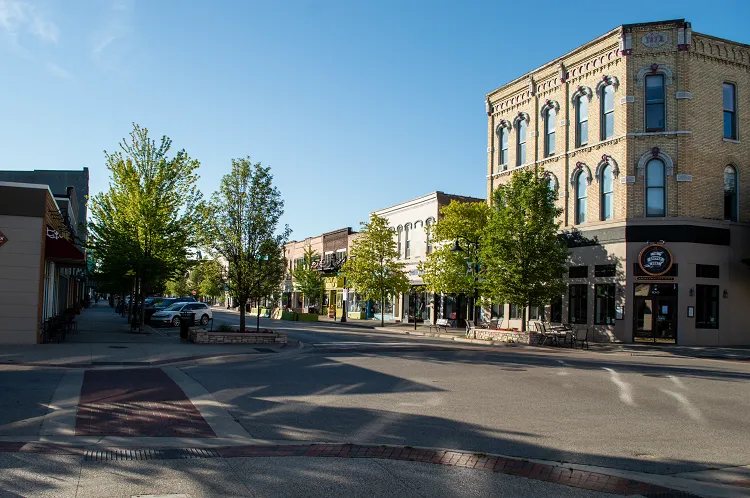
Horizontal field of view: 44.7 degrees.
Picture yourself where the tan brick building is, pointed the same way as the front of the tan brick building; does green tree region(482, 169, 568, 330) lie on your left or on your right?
on your right

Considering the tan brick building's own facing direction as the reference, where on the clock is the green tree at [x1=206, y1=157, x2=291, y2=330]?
The green tree is roughly at 2 o'clock from the tan brick building.

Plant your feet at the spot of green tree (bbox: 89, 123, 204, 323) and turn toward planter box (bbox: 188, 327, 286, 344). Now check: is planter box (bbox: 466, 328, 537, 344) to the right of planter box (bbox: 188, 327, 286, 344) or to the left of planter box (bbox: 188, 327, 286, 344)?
left

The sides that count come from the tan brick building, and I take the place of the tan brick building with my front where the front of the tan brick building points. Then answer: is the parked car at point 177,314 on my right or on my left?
on my right

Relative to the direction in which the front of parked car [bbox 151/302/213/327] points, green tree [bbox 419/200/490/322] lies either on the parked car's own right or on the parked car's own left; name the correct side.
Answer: on the parked car's own left

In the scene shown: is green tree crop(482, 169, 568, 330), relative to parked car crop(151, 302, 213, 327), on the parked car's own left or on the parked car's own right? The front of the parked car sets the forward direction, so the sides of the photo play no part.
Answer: on the parked car's own left

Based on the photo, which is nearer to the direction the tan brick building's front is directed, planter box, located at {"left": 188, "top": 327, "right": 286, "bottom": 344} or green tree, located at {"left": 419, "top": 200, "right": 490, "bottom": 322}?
the planter box
